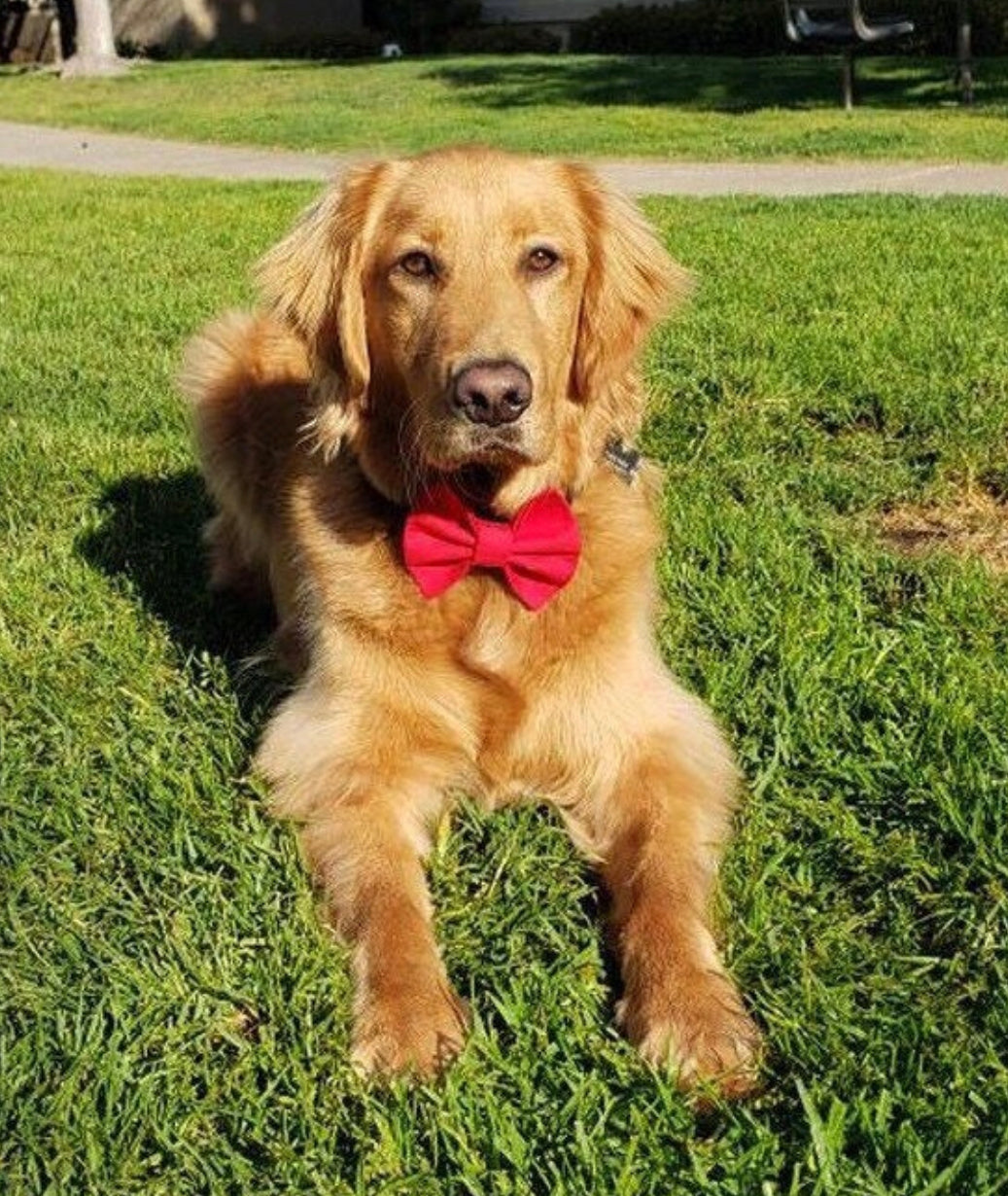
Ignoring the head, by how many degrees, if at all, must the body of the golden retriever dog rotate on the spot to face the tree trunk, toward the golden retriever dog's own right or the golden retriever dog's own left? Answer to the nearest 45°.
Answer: approximately 180°

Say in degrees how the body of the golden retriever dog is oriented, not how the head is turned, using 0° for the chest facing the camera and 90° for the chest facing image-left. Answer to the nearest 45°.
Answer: approximately 0°

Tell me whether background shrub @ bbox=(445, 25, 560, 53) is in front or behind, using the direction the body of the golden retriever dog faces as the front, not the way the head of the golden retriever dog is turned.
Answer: behind
